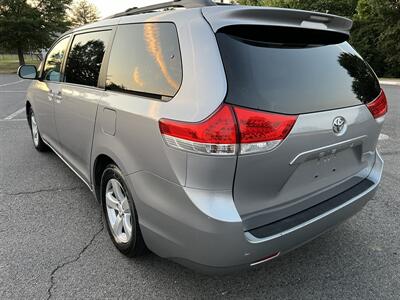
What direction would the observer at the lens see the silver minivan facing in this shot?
facing away from the viewer and to the left of the viewer

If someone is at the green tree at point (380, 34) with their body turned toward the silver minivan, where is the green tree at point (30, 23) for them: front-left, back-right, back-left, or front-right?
front-right

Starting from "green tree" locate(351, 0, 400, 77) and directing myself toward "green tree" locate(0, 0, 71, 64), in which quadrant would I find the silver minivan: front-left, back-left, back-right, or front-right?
front-left

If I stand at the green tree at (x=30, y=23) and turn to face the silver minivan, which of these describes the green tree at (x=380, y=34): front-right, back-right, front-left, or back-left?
front-left

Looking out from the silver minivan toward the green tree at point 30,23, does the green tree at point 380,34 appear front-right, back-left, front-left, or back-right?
front-right

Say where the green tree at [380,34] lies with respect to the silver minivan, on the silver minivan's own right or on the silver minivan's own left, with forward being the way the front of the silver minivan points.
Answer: on the silver minivan's own right

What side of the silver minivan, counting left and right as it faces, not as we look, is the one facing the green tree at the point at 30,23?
front
